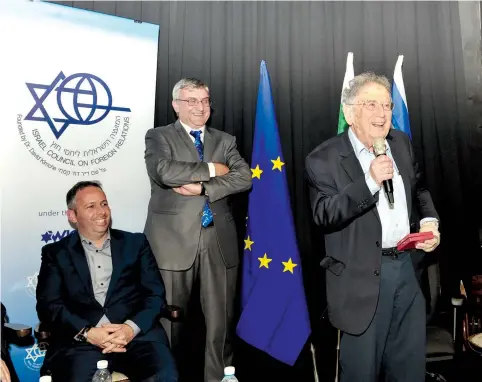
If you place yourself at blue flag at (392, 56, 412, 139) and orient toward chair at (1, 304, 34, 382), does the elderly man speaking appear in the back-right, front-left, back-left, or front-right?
front-left

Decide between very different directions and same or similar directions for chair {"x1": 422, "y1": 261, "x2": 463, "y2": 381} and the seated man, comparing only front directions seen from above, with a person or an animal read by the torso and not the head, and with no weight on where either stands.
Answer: same or similar directions

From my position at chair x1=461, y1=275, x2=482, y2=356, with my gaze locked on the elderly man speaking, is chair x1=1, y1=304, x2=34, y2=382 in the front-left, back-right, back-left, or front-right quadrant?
front-right

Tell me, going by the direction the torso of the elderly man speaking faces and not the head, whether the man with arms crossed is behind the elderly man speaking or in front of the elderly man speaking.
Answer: behind

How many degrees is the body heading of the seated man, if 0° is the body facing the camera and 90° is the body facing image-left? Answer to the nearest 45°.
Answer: approximately 0°

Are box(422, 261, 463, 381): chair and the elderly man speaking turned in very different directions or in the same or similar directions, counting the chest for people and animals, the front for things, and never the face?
same or similar directions

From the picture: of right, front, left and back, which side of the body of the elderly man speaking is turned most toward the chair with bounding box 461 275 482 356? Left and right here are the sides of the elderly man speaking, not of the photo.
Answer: left

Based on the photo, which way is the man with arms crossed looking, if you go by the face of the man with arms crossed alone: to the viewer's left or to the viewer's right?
to the viewer's right

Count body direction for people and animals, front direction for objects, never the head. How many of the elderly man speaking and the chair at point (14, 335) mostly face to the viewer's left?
0

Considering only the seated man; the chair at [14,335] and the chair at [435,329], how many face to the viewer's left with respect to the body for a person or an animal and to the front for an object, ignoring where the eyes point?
0

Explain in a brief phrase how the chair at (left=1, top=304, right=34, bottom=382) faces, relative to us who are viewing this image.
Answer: facing the viewer and to the right of the viewer

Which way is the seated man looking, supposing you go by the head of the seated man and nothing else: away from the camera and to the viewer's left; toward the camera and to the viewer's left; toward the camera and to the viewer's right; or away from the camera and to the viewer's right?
toward the camera and to the viewer's right

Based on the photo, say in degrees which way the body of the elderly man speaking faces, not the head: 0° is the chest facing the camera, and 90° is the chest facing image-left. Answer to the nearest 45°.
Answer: approximately 315°

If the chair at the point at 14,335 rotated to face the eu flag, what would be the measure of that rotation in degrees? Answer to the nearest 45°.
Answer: approximately 45° to its left
